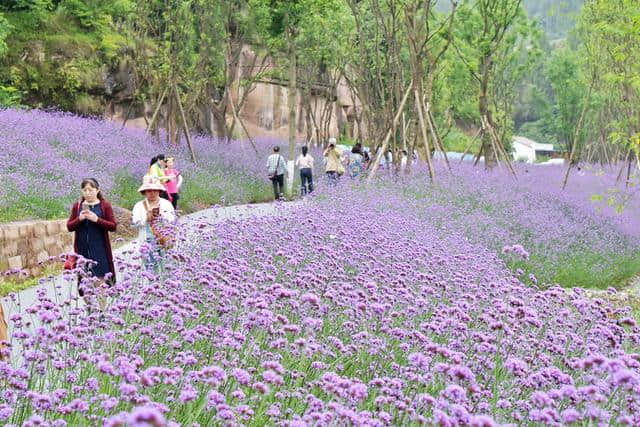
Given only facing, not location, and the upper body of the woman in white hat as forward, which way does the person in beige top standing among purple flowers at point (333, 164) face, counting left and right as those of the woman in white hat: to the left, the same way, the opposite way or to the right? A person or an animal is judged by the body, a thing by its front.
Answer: the same way

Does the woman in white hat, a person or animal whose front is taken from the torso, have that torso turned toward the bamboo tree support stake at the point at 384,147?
no

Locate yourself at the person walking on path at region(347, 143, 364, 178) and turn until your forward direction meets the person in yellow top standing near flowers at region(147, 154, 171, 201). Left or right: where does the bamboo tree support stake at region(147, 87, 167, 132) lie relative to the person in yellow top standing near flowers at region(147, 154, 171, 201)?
right

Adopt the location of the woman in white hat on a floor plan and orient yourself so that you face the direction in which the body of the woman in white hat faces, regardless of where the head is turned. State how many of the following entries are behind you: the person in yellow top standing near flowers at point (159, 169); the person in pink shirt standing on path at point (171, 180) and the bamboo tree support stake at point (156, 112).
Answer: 3

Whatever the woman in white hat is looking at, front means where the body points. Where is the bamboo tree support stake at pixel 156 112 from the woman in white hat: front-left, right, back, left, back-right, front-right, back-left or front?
back

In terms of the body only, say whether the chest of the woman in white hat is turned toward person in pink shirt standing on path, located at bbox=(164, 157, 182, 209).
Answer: no

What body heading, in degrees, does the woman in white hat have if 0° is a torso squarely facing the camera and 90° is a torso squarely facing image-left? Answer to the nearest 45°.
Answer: approximately 0°

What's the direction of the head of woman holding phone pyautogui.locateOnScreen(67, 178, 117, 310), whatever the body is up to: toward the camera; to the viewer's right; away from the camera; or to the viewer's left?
toward the camera

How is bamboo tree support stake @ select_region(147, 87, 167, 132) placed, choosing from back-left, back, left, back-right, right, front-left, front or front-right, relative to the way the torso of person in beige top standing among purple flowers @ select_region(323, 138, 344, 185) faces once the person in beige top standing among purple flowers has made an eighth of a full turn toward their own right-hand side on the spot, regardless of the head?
left

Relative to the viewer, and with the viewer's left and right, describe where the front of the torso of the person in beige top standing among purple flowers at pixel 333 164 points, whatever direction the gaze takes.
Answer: facing the viewer

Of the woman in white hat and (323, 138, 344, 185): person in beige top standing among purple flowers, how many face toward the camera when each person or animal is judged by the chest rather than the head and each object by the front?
2

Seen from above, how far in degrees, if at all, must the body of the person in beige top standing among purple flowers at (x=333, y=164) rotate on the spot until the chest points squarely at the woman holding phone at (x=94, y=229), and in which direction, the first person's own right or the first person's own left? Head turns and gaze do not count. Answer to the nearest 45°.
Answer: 0° — they already face them

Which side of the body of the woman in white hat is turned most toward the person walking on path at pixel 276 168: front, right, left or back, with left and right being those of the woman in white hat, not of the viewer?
back

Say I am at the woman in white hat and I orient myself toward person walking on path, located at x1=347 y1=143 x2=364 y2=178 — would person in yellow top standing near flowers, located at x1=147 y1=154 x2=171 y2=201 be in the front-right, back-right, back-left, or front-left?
front-left

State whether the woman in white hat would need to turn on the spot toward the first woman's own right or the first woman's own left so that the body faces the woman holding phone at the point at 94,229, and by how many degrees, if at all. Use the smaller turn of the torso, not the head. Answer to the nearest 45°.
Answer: approximately 45° to the first woman's own right
